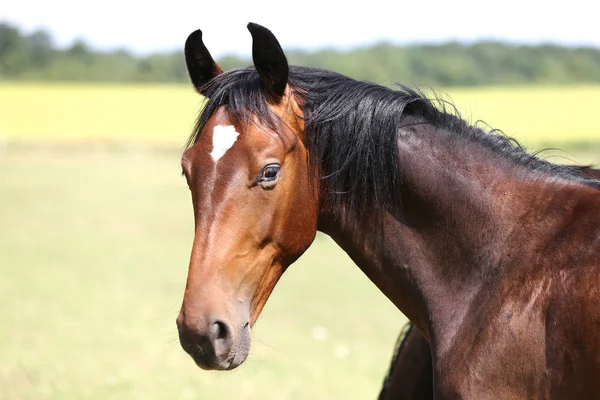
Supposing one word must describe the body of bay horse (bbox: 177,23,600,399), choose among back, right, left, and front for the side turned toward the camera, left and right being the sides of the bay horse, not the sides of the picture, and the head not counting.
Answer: left
